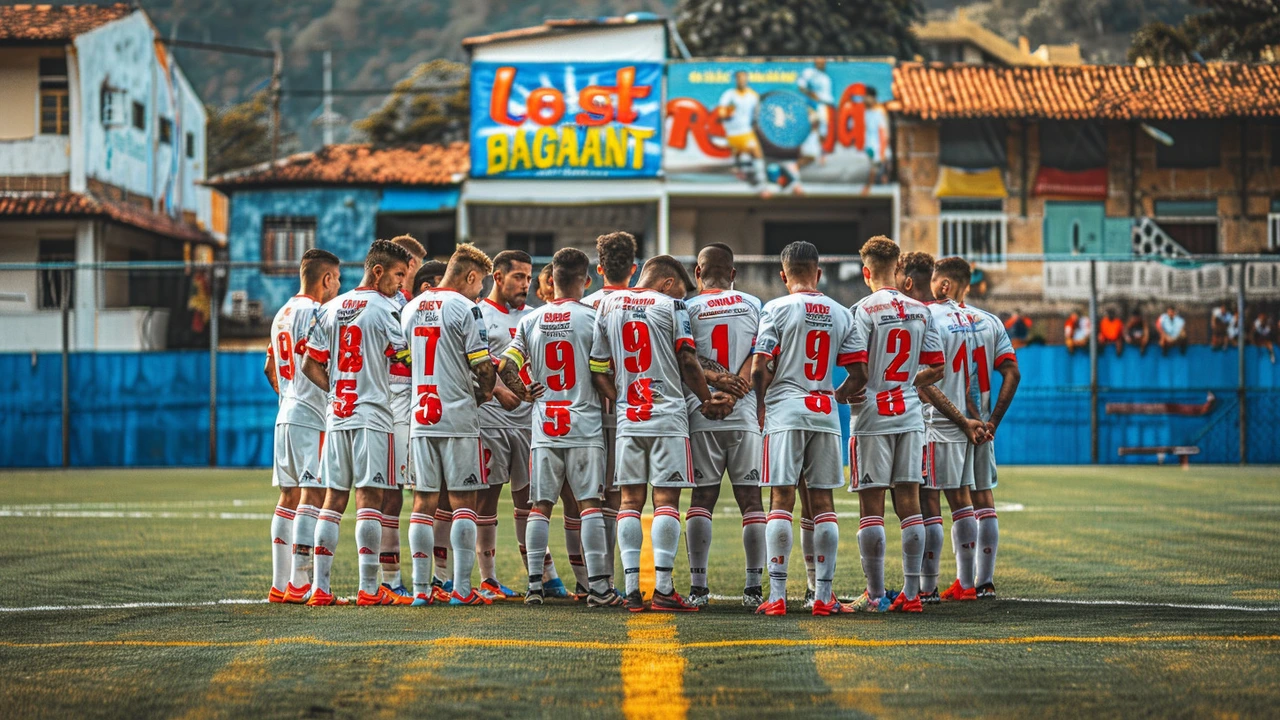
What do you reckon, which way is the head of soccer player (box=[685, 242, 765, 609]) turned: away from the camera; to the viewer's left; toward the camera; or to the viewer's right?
away from the camera

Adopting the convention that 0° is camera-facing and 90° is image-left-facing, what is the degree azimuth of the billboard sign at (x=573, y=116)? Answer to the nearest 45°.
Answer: approximately 0°

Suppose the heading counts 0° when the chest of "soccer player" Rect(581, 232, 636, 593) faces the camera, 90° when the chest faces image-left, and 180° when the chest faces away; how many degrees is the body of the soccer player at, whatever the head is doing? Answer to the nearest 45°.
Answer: approximately 180°

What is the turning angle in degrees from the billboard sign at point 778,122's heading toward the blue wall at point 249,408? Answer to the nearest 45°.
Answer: approximately 45° to its right

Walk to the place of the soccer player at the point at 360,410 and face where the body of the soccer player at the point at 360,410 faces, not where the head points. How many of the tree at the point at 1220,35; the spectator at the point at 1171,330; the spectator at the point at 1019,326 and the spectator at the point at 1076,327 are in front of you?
4

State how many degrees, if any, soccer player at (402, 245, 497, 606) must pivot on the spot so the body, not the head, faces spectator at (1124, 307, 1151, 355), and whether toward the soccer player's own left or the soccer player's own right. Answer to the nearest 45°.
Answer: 0° — they already face them

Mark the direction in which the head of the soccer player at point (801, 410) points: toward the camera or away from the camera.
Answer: away from the camera

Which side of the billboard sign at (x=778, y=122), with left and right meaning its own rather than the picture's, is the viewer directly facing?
front

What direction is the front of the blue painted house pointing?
toward the camera

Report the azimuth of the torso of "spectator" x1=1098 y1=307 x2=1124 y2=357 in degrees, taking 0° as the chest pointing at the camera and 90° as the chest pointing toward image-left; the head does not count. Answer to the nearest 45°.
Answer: approximately 0°

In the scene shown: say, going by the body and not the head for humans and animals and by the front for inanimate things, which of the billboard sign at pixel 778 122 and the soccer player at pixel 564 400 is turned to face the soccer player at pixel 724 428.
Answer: the billboard sign

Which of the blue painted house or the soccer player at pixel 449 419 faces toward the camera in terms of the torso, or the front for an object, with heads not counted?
the blue painted house

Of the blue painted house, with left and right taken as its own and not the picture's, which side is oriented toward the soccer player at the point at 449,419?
front

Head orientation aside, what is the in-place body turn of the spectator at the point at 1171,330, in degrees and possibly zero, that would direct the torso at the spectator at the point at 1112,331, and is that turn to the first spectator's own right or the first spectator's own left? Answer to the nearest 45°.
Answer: approximately 45° to the first spectator's own right

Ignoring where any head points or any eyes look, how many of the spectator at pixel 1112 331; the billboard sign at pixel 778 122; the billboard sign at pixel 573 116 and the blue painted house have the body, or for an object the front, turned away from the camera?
0

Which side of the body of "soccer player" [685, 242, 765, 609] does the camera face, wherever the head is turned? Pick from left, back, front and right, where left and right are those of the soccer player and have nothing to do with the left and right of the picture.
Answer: back

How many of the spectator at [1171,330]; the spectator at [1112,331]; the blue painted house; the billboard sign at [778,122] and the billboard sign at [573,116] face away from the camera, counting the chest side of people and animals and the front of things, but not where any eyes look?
0
